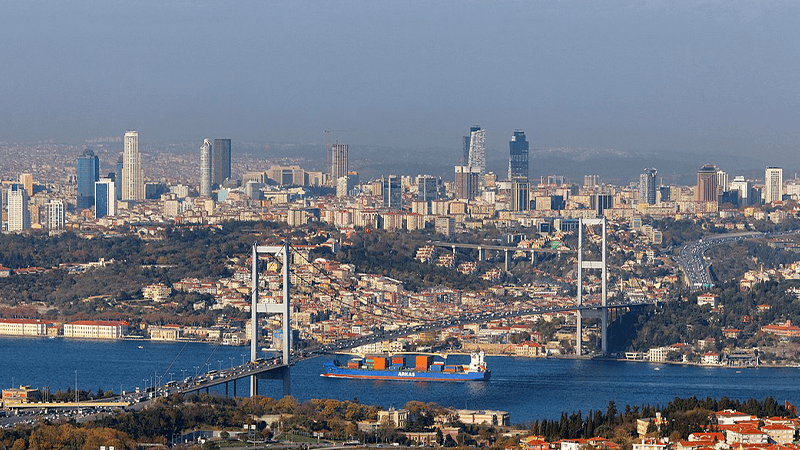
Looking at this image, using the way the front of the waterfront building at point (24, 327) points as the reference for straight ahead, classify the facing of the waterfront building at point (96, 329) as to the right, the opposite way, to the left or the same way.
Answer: the same way

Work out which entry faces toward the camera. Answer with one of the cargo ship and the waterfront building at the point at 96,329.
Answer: the waterfront building

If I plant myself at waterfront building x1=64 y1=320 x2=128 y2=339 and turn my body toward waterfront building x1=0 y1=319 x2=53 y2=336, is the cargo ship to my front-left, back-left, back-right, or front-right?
back-left

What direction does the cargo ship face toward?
to the viewer's left

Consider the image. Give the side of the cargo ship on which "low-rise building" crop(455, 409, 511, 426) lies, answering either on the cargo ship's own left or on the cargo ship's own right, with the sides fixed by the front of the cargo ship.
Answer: on the cargo ship's own left

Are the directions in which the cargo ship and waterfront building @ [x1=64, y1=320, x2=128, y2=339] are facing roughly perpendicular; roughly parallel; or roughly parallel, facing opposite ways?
roughly perpendicular

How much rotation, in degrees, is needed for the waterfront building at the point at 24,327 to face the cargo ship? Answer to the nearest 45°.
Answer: approximately 45° to its left

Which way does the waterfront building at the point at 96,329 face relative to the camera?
toward the camera

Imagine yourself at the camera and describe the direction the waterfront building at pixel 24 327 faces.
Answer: facing the viewer

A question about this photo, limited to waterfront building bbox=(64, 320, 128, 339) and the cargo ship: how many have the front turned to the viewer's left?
1

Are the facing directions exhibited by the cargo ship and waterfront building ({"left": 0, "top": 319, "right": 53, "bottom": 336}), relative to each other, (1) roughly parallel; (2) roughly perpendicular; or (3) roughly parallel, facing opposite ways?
roughly perpendicular

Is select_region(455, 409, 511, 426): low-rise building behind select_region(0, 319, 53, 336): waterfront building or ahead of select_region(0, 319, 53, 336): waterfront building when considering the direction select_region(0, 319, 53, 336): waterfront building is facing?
ahead
